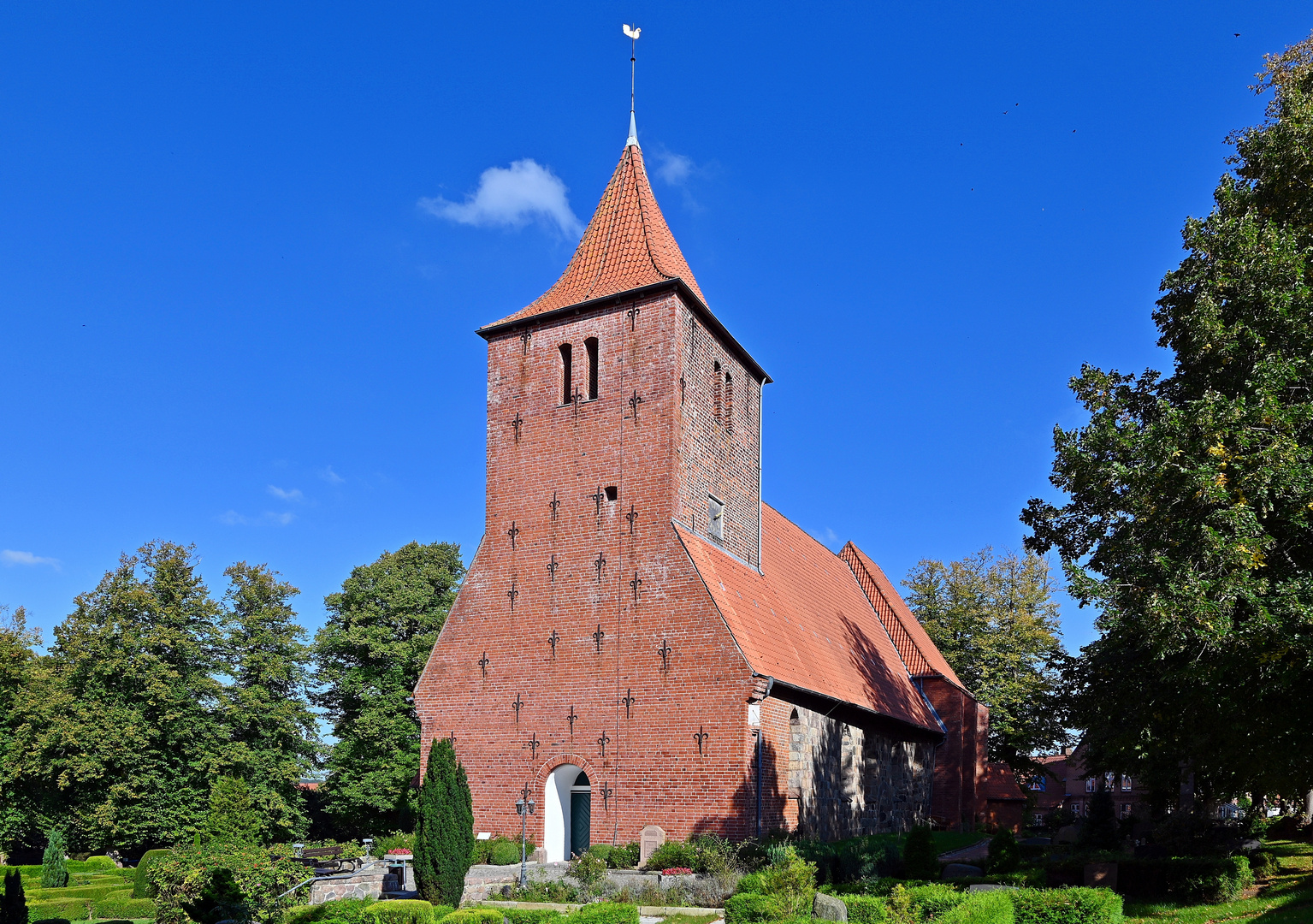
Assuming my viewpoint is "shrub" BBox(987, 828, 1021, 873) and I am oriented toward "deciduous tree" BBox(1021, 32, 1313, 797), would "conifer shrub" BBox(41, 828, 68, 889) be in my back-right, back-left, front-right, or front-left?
back-right

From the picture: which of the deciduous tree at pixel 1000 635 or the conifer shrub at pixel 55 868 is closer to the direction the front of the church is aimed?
the conifer shrub

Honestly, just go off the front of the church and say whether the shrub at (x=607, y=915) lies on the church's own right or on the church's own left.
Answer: on the church's own left

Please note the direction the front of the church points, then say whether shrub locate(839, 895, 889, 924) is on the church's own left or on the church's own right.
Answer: on the church's own left

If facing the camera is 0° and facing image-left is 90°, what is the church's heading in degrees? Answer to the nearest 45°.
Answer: approximately 45°

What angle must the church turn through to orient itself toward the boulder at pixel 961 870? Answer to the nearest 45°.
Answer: approximately 135° to its left

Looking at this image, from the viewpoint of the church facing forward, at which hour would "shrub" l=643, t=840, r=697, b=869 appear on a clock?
The shrub is roughly at 12 o'clock from the church.
